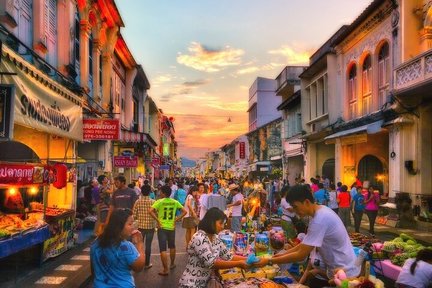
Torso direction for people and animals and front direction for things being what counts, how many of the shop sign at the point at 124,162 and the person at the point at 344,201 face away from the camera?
1

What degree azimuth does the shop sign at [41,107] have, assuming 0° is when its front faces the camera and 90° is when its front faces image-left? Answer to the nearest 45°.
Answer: approximately 315°

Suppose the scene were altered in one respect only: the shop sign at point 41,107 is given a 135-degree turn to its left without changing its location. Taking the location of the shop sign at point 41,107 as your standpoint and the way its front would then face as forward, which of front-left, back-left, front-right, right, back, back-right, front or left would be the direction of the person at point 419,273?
back-right

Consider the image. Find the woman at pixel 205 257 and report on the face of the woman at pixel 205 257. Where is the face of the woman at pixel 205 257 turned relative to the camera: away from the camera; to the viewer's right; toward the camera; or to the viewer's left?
to the viewer's right

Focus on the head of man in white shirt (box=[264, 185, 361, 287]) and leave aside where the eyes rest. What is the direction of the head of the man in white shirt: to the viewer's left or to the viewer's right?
to the viewer's left

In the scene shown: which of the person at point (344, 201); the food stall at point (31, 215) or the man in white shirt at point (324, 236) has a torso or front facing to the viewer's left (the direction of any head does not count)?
the man in white shirt

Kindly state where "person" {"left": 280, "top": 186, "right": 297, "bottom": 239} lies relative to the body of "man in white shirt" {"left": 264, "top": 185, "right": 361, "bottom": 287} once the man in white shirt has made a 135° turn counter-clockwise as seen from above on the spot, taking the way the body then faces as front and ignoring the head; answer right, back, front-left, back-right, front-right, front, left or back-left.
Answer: back-left

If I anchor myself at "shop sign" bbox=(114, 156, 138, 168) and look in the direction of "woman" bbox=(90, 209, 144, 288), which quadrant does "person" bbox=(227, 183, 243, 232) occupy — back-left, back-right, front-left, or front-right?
front-left

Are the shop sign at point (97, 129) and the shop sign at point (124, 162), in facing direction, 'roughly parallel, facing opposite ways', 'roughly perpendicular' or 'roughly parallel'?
roughly parallel

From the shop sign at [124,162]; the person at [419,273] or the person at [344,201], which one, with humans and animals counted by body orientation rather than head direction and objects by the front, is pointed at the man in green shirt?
the shop sign

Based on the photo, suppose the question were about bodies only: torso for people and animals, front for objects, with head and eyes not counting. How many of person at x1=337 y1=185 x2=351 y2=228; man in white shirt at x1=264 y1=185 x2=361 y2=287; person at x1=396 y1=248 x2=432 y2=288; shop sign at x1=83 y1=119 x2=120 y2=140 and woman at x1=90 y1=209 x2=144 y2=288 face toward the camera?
1
